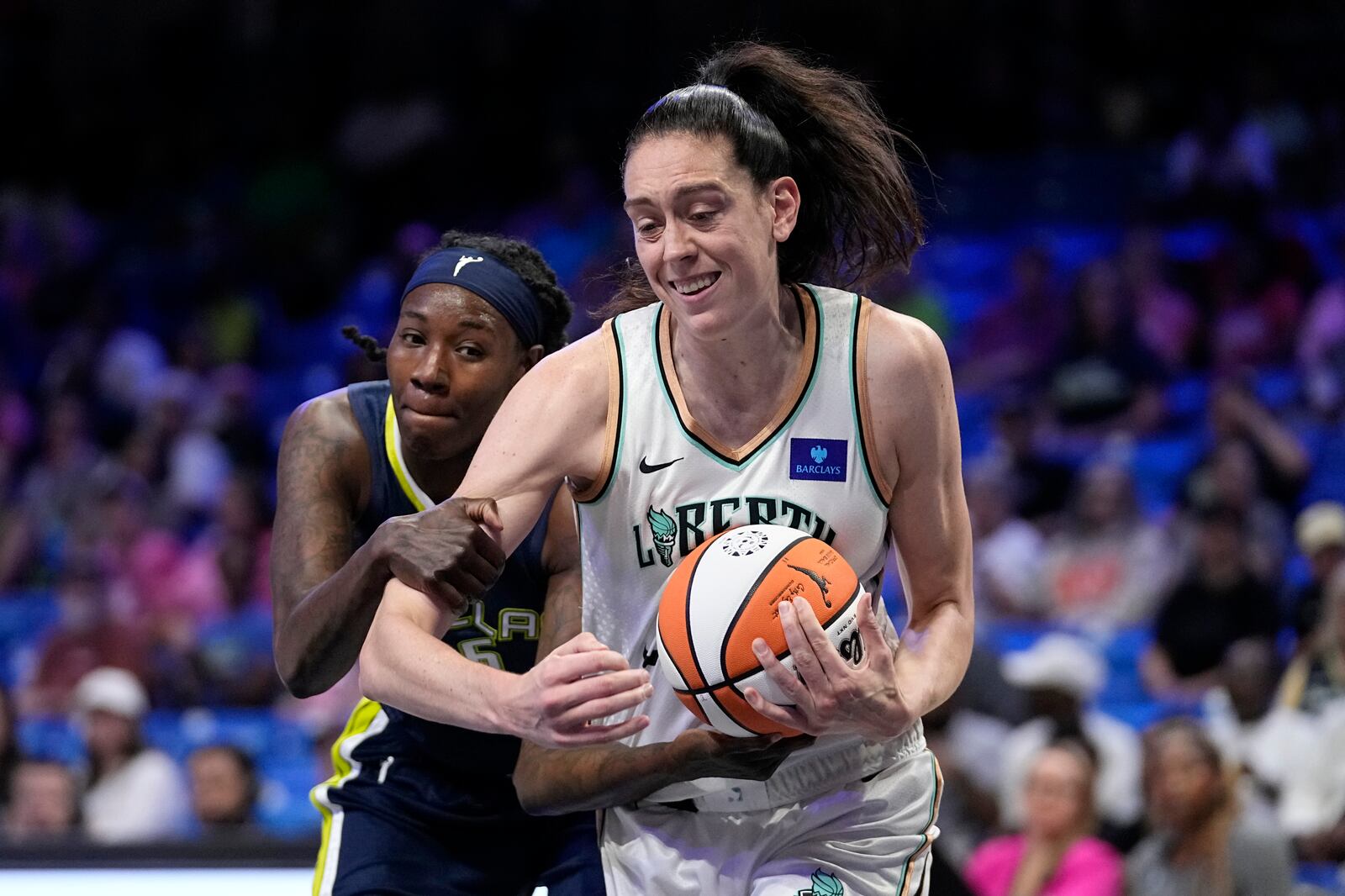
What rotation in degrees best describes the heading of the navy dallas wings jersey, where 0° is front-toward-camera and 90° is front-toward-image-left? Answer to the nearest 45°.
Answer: approximately 315°

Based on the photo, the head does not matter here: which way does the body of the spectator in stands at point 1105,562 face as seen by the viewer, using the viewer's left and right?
facing the viewer

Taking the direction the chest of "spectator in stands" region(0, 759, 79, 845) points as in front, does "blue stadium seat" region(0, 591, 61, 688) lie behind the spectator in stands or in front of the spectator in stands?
behind

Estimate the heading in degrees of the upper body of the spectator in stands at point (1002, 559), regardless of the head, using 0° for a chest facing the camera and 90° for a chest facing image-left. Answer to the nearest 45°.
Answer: approximately 45°

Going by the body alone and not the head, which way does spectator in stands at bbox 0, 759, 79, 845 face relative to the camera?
toward the camera

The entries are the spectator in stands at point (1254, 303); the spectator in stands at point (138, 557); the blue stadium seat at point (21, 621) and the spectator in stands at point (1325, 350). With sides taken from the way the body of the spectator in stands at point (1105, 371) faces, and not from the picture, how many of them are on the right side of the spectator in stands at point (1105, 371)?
2

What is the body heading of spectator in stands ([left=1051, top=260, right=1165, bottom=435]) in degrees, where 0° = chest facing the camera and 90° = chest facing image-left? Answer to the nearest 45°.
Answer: approximately 0°

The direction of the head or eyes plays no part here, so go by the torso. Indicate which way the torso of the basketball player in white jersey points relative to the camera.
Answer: toward the camera

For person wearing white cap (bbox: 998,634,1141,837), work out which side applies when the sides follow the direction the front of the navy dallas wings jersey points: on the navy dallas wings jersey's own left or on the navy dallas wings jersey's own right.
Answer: on the navy dallas wings jersey's own left

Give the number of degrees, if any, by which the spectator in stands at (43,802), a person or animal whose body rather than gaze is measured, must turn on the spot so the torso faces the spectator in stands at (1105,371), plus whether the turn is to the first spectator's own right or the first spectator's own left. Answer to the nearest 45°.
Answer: approximately 90° to the first spectator's own left

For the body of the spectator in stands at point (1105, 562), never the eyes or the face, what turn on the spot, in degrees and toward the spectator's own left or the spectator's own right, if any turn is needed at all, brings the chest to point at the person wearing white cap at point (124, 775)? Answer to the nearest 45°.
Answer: approximately 90° to the spectator's own right

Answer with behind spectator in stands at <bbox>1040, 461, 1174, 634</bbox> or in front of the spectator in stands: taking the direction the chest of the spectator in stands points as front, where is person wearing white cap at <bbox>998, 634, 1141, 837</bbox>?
in front
